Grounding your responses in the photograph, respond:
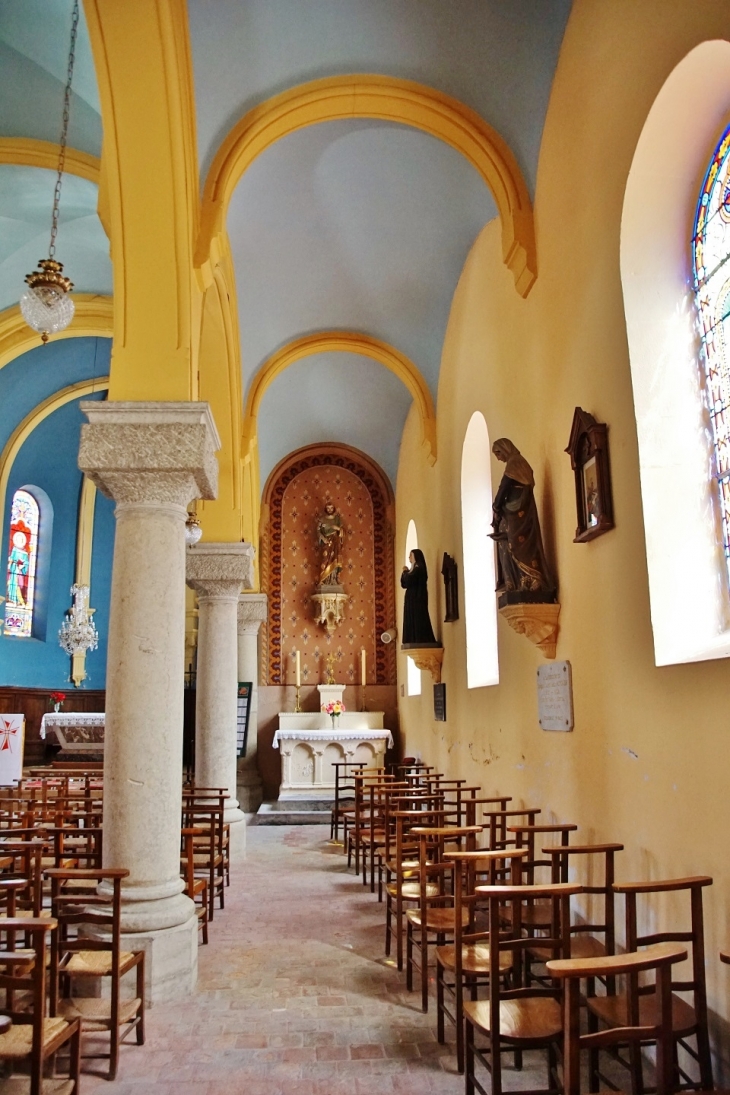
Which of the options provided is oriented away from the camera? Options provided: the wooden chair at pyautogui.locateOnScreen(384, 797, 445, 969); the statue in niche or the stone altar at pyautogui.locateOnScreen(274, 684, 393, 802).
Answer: the wooden chair

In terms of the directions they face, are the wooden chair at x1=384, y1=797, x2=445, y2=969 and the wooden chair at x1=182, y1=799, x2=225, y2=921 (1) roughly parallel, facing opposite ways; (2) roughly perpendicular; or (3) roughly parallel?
roughly parallel

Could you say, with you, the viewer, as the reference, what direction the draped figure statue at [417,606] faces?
facing to the left of the viewer

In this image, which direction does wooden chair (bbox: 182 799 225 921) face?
away from the camera

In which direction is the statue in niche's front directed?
toward the camera

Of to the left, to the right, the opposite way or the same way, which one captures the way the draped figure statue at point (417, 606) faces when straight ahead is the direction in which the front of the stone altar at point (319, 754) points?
to the right

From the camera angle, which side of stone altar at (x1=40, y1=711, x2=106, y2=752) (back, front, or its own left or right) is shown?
front

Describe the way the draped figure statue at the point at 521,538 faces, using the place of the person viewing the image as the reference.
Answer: facing to the left of the viewer

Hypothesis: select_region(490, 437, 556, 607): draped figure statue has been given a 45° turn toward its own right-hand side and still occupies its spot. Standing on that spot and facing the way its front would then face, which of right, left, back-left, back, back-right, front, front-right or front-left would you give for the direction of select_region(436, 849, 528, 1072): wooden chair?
back-left

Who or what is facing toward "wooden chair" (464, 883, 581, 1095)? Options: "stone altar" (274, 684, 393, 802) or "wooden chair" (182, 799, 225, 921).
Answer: the stone altar

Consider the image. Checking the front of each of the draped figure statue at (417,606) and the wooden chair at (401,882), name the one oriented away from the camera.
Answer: the wooden chair

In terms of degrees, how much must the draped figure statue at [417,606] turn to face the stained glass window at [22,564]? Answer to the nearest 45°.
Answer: approximately 45° to its right

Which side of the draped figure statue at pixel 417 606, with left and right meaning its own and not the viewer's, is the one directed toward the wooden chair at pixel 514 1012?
left

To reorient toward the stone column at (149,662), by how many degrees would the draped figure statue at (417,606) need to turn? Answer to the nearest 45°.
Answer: approximately 90° to its left

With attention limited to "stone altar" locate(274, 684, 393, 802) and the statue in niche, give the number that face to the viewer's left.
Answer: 0

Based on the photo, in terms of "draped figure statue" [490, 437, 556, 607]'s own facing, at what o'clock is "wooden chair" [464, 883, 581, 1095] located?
The wooden chair is roughly at 9 o'clock from the draped figure statue.

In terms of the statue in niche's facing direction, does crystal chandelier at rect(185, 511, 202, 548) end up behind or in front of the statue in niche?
in front

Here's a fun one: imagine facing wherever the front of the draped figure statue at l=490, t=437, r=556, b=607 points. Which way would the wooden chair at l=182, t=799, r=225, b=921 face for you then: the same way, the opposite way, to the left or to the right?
to the right

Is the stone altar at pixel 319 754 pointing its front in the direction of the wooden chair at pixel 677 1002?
yes

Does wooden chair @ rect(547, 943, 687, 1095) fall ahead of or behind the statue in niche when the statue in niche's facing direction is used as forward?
ahead
